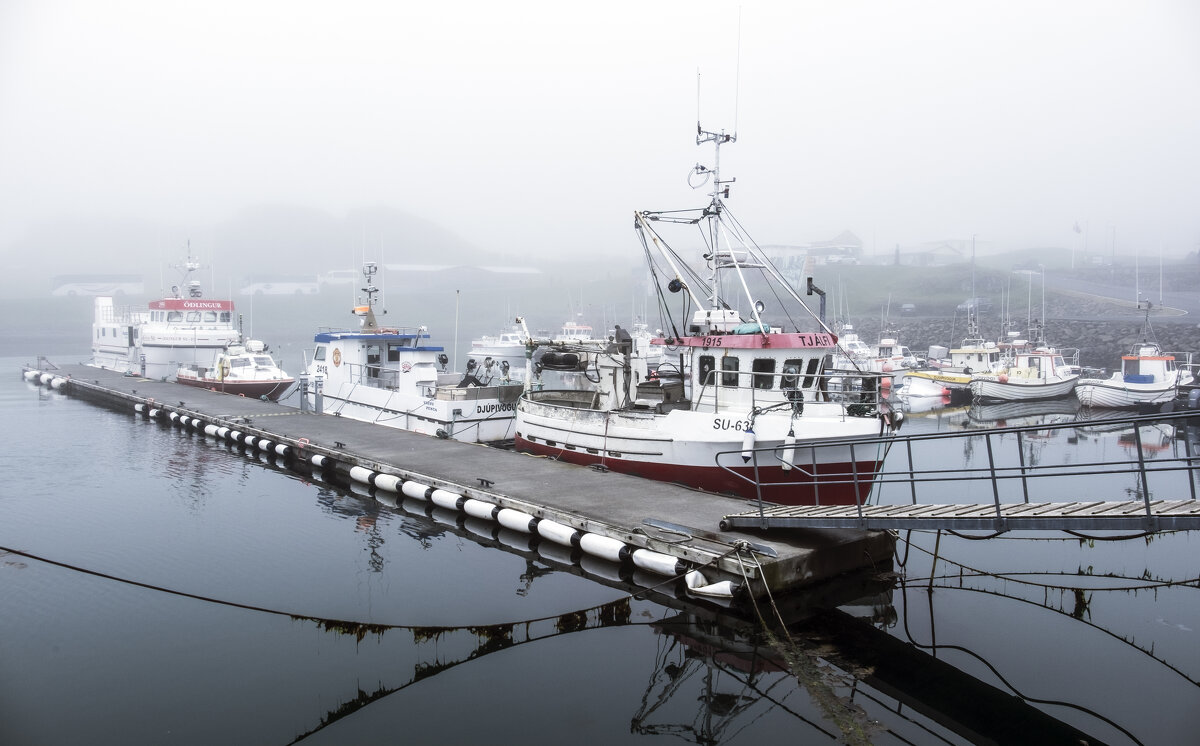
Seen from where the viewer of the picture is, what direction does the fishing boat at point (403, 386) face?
facing away from the viewer and to the left of the viewer

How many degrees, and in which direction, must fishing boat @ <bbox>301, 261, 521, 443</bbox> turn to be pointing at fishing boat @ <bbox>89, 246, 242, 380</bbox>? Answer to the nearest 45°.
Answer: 0° — it already faces it

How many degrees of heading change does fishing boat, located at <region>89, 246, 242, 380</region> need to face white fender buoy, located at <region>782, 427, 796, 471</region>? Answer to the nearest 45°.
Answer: approximately 45° to its right

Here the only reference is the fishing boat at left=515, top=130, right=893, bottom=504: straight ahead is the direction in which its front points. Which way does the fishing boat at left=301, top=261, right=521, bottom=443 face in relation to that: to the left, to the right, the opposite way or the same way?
the opposite way

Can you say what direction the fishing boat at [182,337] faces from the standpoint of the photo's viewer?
facing the viewer and to the right of the viewer

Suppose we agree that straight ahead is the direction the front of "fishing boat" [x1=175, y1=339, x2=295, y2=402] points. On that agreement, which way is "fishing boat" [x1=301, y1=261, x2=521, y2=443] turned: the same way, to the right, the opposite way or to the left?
the opposite way

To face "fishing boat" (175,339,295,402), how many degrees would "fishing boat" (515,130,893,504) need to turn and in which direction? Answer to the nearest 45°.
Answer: approximately 180°

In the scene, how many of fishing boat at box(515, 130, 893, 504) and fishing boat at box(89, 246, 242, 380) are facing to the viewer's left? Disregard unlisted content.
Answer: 0

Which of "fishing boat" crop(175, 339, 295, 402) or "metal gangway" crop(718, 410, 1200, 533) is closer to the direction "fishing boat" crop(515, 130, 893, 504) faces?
the metal gangway

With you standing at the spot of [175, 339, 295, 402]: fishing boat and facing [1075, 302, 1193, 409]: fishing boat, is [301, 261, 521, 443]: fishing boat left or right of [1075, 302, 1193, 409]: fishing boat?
right

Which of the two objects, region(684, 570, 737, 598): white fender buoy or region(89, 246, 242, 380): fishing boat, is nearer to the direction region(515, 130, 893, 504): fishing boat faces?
the white fender buoy

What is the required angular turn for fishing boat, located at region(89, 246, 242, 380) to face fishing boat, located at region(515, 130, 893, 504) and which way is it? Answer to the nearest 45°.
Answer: approximately 45° to its right

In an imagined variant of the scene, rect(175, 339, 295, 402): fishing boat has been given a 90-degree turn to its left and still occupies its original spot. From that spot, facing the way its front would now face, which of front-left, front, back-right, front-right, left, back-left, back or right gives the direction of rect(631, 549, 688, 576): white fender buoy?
back-right

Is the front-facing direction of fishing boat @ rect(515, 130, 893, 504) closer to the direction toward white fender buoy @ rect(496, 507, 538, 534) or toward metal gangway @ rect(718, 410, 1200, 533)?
the metal gangway

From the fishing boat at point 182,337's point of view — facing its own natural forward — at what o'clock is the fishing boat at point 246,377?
the fishing boat at point 246,377 is roughly at 1 o'clock from the fishing boat at point 182,337.

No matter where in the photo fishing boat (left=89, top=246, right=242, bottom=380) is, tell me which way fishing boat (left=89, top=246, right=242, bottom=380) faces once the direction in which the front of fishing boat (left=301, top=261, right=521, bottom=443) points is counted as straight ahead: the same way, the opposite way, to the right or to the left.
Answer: the opposite way

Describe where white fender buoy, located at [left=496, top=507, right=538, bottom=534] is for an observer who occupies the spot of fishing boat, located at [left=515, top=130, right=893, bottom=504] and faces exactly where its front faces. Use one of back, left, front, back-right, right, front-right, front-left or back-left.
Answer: right

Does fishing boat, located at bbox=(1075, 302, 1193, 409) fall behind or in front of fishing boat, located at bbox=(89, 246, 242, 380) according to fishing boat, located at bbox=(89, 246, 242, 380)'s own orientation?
in front
